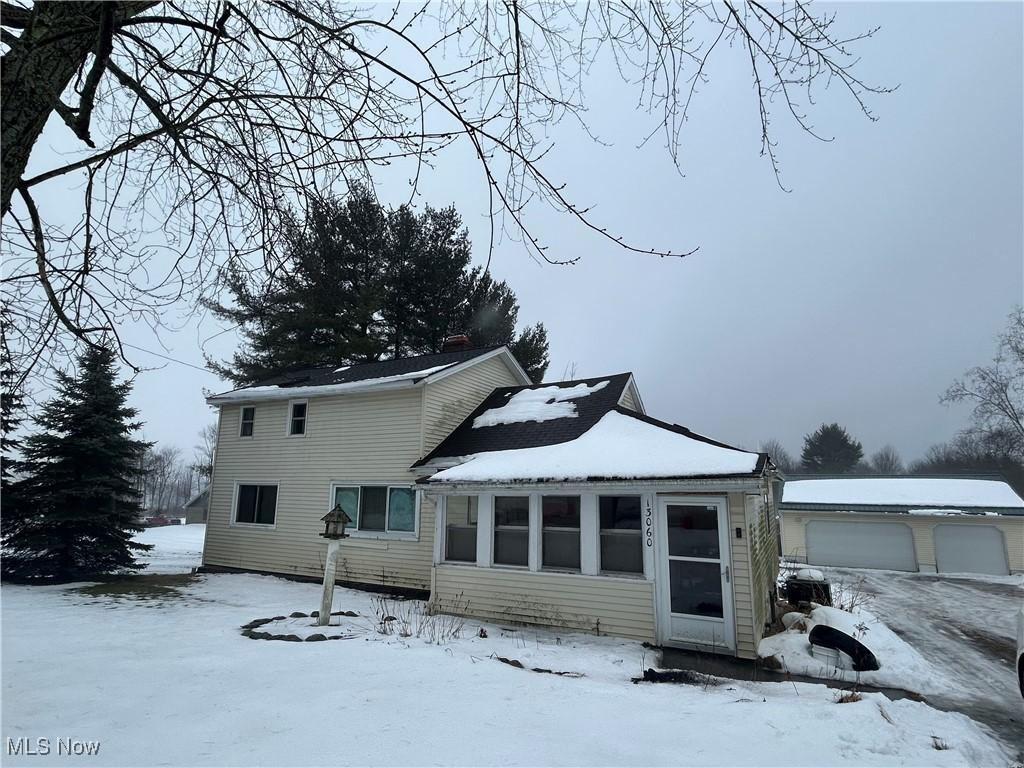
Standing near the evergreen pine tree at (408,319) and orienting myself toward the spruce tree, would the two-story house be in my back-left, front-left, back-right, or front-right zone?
front-left

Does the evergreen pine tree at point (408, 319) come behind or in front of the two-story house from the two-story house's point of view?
behind

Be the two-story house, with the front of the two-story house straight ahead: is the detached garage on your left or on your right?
on your left

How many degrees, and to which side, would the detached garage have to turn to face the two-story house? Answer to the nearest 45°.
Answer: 0° — it already faces it

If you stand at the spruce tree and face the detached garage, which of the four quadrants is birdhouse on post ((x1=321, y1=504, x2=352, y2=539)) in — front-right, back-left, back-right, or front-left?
front-right

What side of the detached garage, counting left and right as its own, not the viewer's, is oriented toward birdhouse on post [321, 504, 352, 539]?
front

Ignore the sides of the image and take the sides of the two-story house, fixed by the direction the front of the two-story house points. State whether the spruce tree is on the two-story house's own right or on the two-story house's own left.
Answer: on the two-story house's own right

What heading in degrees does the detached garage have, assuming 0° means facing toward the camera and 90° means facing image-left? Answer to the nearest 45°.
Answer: approximately 0°

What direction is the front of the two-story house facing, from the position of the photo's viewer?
facing the viewer

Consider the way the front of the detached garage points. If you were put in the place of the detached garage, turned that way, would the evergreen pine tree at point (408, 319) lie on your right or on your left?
on your right

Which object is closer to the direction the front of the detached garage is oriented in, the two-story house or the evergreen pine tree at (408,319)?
the two-story house

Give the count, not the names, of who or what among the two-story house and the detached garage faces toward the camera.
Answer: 2
